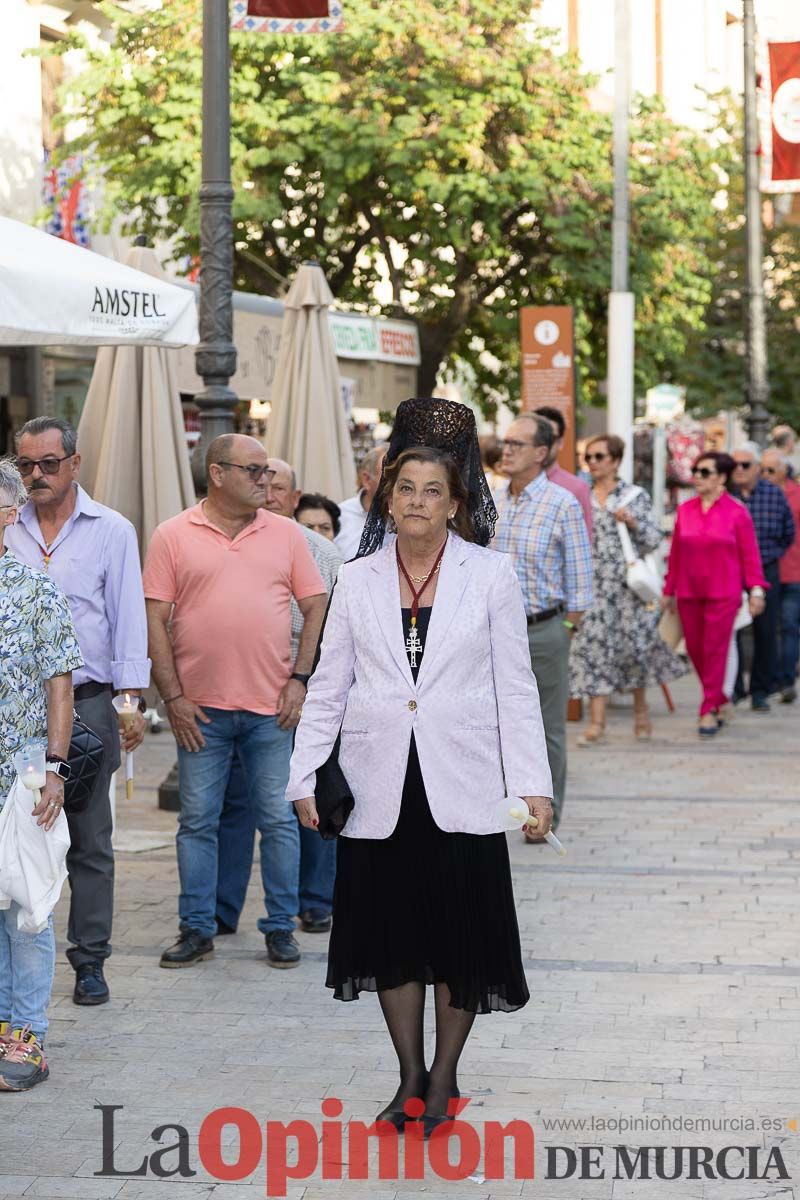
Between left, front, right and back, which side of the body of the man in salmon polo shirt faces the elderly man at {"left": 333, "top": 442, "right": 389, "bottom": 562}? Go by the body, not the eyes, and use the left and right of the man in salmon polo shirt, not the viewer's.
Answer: back

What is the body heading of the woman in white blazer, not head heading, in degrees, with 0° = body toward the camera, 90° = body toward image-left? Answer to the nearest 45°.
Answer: approximately 0°

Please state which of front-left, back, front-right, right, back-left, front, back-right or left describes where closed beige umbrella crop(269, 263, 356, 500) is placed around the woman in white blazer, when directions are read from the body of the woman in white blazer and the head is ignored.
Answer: back

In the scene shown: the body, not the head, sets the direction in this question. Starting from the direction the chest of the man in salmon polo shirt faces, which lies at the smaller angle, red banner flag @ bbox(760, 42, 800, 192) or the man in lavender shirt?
the man in lavender shirt

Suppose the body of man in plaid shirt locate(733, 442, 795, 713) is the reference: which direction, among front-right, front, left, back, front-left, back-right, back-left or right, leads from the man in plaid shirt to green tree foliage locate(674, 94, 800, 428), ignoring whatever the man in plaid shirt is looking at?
back-right

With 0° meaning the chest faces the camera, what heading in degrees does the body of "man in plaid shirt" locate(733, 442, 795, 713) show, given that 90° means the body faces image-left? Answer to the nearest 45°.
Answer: approximately 45°

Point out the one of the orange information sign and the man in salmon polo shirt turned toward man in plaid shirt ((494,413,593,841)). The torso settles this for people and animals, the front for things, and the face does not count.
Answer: the orange information sign

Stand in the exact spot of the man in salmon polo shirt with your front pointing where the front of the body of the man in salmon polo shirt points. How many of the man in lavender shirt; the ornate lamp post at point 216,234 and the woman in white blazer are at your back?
1
